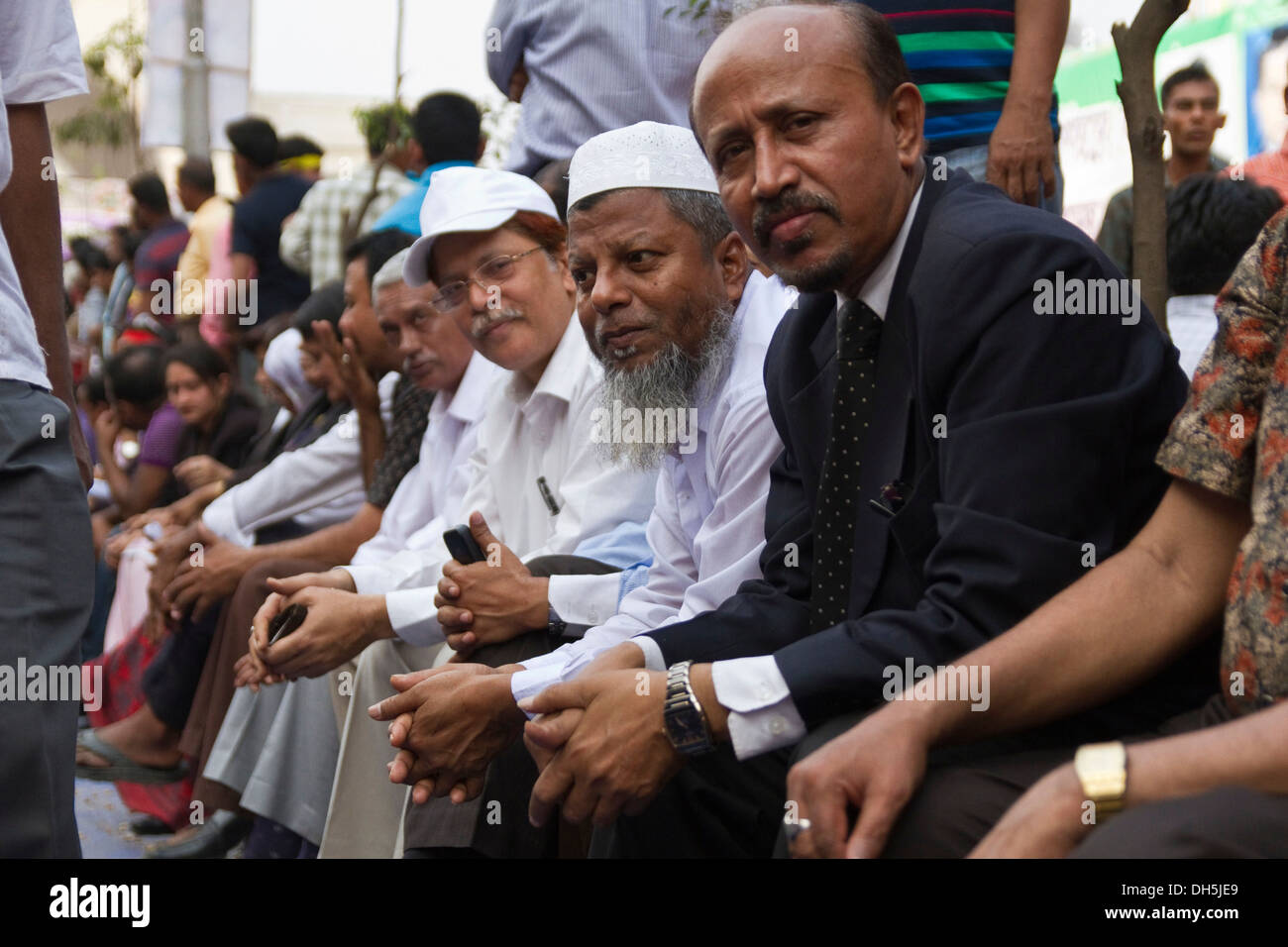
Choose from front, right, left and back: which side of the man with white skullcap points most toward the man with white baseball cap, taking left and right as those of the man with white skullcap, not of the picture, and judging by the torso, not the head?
right

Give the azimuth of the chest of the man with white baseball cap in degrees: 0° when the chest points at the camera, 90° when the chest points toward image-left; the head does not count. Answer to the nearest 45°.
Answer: approximately 45°

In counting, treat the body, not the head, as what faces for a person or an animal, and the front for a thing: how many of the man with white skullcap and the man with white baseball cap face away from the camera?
0

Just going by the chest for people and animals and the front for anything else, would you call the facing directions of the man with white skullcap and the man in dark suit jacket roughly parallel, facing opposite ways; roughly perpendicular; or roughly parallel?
roughly parallel

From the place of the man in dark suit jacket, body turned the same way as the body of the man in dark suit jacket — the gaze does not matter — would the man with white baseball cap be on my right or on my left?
on my right

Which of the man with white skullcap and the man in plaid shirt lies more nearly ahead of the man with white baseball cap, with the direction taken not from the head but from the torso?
the man with white skullcap

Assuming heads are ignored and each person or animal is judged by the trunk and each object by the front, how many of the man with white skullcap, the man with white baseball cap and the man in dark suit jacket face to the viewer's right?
0

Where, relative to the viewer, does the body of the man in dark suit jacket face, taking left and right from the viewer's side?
facing the viewer and to the left of the viewer

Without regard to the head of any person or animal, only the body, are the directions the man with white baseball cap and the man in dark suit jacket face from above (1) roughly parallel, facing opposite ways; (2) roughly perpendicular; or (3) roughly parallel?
roughly parallel

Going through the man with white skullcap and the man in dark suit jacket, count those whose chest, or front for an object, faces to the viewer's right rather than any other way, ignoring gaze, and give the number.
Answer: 0

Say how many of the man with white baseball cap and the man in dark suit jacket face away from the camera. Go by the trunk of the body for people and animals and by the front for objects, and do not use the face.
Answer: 0

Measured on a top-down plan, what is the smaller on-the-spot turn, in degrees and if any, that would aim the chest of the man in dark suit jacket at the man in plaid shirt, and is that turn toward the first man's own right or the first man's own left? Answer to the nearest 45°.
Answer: approximately 90° to the first man's own right

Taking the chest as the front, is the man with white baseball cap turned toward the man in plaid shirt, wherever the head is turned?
no

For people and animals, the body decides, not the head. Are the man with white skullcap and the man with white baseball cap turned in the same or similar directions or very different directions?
same or similar directions

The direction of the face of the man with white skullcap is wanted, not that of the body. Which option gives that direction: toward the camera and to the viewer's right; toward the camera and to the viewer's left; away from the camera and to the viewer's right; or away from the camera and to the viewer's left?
toward the camera and to the viewer's left
